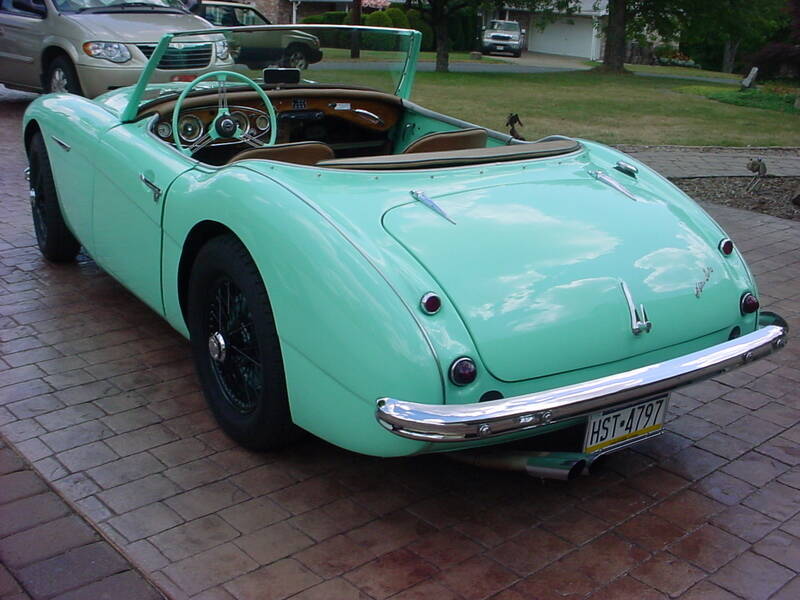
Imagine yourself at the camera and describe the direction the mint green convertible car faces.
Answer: facing away from the viewer and to the left of the viewer

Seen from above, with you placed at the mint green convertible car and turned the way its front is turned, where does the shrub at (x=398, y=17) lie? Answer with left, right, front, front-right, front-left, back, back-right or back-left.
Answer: front-right

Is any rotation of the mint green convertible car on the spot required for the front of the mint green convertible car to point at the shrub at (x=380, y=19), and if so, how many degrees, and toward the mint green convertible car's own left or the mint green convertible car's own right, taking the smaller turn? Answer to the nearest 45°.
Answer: approximately 45° to the mint green convertible car's own right

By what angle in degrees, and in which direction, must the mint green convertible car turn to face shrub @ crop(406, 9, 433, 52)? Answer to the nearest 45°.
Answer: approximately 45° to its right
